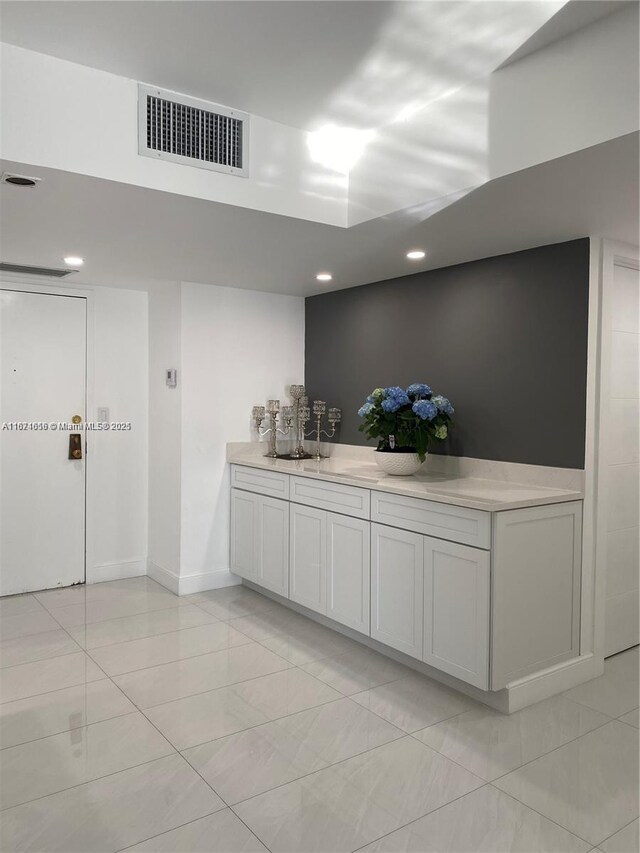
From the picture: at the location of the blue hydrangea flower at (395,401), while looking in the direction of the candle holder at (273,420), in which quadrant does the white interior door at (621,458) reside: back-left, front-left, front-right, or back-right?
back-right

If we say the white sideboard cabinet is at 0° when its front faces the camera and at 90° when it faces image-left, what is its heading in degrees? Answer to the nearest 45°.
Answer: approximately 45°
